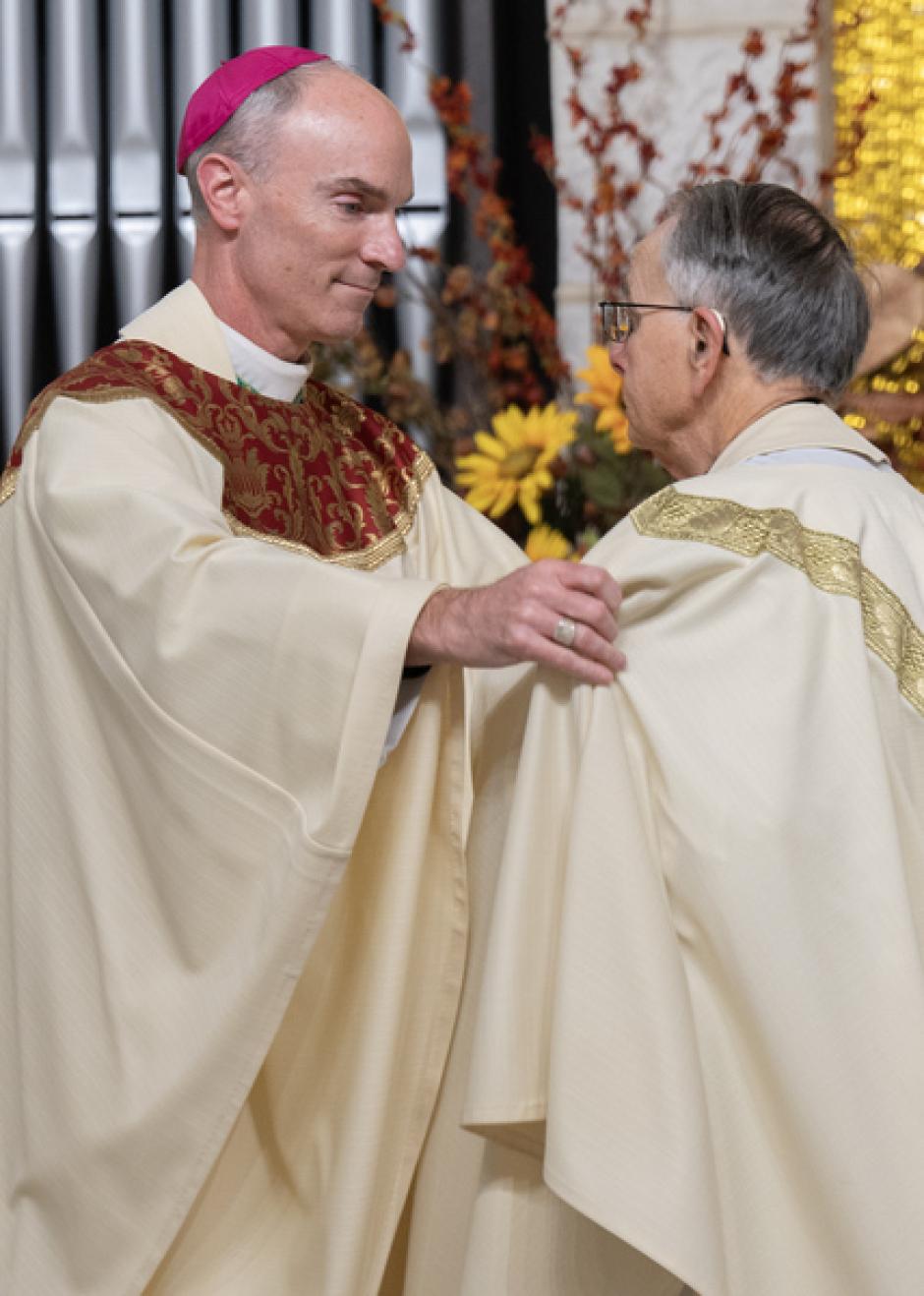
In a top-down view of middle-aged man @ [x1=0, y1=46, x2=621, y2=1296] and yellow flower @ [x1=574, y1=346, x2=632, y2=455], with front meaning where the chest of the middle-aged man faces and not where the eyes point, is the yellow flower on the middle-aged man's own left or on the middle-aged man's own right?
on the middle-aged man's own left

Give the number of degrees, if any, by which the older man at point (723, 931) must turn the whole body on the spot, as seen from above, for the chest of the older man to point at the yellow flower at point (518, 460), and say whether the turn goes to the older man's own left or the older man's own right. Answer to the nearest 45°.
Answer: approximately 45° to the older man's own right

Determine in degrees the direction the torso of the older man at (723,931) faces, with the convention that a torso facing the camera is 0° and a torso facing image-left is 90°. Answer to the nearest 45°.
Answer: approximately 135°

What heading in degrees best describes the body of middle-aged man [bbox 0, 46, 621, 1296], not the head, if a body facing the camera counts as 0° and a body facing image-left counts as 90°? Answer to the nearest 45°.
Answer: approximately 315°

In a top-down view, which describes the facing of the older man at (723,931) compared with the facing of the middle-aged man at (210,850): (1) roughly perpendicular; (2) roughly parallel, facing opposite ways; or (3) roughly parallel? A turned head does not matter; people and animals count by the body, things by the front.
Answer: roughly parallel, facing opposite ways

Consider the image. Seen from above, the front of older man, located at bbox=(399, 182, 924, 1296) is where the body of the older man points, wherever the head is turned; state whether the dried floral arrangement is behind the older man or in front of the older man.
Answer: in front

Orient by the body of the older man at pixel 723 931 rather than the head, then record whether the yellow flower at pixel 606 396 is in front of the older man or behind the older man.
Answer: in front

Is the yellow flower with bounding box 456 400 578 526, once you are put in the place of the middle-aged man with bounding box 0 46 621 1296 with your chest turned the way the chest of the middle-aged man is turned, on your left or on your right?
on your left

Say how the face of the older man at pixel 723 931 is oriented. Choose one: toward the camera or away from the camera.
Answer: away from the camera
